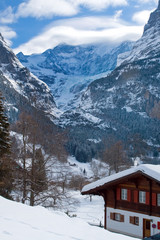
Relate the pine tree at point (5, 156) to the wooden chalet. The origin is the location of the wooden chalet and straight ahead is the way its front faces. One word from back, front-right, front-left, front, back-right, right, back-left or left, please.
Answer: front-right

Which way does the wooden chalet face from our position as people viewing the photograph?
facing the viewer and to the left of the viewer
